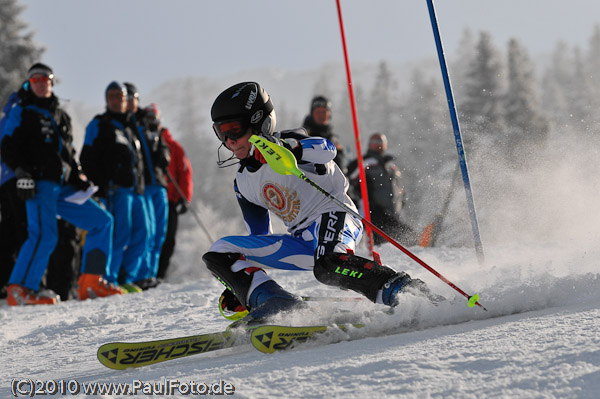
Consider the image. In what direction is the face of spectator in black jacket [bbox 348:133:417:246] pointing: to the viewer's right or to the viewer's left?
to the viewer's left

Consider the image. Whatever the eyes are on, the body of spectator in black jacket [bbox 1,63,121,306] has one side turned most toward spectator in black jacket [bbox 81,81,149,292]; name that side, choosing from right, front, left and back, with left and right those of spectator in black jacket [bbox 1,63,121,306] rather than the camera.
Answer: left

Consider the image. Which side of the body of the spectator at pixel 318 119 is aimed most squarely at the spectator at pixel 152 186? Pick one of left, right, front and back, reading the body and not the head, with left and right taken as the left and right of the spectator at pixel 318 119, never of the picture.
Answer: right

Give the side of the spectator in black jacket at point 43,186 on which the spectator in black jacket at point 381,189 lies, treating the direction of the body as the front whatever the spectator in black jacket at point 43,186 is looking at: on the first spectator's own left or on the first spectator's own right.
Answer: on the first spectator's own left

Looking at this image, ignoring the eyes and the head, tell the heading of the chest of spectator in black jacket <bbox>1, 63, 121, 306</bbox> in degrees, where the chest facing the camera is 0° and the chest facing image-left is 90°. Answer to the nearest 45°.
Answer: approximately 315°

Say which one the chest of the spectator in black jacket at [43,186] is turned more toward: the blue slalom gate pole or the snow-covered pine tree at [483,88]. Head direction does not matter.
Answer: the blue slalom gate pole

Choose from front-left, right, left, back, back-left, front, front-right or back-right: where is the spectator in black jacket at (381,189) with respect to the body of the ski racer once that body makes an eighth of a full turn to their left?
back

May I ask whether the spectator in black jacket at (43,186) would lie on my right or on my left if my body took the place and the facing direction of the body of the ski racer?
on my right

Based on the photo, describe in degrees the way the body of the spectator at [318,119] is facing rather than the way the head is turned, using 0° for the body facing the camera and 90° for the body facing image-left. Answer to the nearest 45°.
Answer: approximately 0°

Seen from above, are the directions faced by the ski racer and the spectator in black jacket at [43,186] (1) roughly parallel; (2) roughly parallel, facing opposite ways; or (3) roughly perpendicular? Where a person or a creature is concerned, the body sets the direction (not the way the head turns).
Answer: roughly perpendicular

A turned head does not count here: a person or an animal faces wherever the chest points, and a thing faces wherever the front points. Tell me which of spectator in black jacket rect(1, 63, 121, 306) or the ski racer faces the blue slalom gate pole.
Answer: the spectator in black jacket
